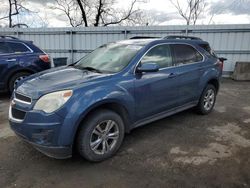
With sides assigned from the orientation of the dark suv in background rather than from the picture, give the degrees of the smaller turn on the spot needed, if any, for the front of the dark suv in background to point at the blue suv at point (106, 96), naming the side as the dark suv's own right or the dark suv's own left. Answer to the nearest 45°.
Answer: approximately 90° to the dark suv's own left

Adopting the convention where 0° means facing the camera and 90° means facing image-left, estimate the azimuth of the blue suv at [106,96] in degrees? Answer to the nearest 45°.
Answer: approximately 45°

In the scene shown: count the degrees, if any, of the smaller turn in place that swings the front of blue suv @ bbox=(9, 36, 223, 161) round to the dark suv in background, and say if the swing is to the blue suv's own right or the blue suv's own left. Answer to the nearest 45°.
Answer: approximately 90° to the blue suv's own right

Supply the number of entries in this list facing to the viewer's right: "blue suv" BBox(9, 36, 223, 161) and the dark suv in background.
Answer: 0

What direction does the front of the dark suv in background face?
to the viewer's left
